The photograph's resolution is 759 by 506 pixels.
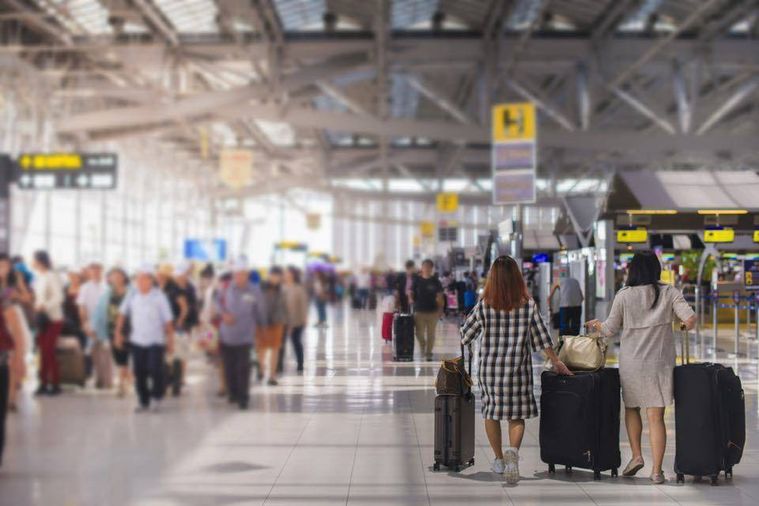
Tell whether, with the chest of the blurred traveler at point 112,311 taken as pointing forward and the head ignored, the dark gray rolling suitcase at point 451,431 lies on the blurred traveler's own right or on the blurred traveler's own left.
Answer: on the blurred traveler's own left

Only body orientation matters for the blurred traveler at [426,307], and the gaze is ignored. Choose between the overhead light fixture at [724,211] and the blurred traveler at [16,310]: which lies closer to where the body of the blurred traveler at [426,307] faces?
the blurred traveler

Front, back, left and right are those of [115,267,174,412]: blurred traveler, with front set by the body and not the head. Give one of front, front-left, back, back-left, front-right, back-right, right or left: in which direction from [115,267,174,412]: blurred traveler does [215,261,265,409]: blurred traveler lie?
back-left

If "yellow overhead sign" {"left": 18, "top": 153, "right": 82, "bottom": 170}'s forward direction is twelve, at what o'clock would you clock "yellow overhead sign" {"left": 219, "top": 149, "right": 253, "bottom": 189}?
"yellow overhead sign" {"left": 219, "top": 149, "right": 253, "bottom": 189} is roughly at 8 o'clock from "yellow overhead sign" {"left": 18, "top": 153, "right": 82, "bottom": 170}.

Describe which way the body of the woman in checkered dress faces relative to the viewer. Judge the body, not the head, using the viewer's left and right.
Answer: facing away from the viewer

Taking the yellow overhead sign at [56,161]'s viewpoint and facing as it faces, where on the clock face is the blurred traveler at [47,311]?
The blurred traveler is roughly at 12 o'clock from the yellow overhead sign.

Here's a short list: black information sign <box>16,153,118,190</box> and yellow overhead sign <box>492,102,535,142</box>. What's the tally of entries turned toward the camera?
2

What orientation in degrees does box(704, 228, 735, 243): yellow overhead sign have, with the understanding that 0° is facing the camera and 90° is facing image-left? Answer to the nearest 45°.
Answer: approximately 0°

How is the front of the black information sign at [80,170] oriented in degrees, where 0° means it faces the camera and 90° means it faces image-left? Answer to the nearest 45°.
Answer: approximately 0°

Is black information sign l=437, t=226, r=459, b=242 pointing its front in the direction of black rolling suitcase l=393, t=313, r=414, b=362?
yes
